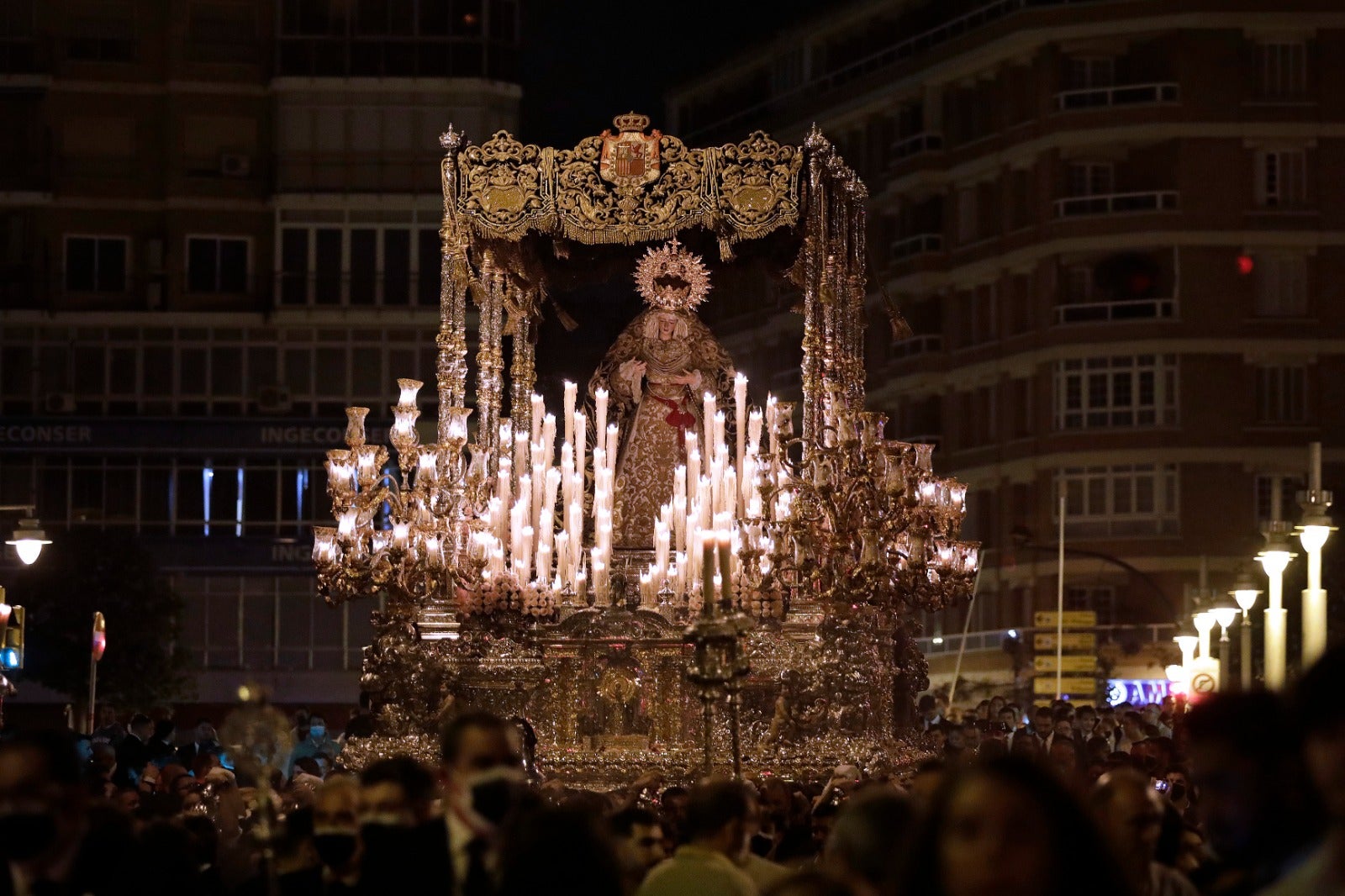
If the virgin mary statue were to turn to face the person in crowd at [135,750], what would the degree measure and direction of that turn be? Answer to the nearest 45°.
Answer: approximately 45° to its right

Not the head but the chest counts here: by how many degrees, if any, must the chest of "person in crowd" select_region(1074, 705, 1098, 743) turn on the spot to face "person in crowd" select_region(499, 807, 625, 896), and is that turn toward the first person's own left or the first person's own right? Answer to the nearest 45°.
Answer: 0° — they already face them

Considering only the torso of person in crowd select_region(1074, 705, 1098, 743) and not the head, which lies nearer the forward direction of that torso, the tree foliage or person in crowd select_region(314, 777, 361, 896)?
the person in crowd

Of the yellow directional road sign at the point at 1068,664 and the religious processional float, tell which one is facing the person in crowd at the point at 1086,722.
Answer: the yellow directional road sign

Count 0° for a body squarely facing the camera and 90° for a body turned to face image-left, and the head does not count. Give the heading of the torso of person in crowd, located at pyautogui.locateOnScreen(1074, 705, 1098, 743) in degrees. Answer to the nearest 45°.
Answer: approximately 0°

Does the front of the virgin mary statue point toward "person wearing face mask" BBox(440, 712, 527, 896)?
yes
